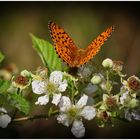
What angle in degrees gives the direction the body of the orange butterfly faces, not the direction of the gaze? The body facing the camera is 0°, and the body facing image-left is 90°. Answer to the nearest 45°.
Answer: approximately 180°

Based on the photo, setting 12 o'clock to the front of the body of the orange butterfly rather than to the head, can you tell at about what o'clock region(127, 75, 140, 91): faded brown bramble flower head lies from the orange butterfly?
The faded brown bramble flower head is roughly at 3 o'clock from the orange butterfly.
